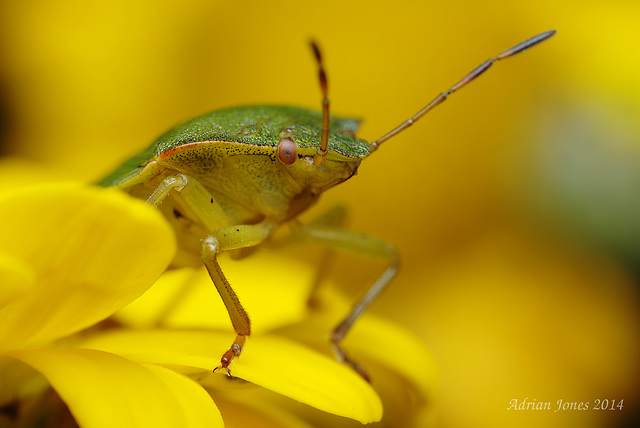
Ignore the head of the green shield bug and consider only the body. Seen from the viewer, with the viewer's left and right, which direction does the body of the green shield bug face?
facing the viewer and to the right of the viewer
